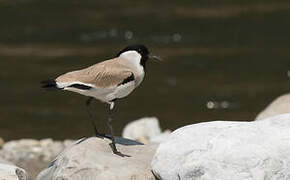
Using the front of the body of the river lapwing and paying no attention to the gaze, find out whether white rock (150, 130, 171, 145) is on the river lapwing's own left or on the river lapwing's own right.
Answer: on the river lapwing's own left

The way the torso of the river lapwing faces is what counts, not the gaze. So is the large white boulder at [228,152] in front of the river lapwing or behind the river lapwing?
in front

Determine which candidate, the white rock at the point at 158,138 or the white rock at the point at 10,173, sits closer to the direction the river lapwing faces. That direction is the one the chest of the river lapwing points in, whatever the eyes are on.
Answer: the white rock at the point at 158,138

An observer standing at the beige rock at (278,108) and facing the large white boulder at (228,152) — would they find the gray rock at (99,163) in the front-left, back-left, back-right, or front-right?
front-right

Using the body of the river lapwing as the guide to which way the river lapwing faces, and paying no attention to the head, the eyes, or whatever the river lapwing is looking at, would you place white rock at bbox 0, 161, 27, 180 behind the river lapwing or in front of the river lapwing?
behind

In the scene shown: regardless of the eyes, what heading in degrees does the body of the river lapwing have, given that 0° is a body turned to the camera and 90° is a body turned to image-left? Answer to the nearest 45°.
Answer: approximately 270°

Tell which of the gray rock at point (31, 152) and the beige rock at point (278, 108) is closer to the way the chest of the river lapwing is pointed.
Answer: the beige rock

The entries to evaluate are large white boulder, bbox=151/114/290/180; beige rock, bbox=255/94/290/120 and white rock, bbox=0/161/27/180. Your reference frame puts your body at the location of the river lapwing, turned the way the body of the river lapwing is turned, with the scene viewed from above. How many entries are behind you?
1

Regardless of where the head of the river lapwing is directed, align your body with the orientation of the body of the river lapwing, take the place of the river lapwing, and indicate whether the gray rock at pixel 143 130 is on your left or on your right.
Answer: on your left

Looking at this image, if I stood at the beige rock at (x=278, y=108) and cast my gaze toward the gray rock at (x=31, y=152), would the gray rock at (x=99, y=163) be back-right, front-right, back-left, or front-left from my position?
front-left
